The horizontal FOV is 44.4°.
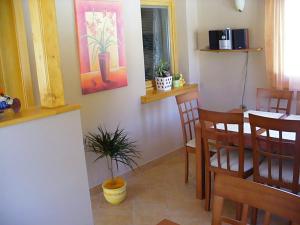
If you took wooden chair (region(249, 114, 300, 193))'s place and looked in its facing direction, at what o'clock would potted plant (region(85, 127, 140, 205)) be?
The potted plant is roughly at 8 o'clock from the wooden chair.

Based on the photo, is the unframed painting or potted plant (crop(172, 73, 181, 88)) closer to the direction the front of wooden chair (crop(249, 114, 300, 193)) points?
the potted plant

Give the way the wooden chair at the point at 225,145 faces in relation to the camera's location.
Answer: facing away from the viewer and to the right of the viewer

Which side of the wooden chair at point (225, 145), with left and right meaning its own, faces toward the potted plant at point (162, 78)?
left

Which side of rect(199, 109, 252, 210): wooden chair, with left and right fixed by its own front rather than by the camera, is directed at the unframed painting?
left

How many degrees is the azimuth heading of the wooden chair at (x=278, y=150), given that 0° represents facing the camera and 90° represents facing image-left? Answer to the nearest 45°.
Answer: approximately 225°

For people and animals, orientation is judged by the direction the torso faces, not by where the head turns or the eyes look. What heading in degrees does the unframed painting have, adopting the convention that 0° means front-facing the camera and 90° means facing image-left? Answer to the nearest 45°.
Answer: approximately 315°

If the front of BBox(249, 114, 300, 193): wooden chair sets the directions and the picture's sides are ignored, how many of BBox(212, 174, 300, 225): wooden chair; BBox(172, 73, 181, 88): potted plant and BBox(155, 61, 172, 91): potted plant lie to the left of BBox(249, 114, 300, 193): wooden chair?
2
